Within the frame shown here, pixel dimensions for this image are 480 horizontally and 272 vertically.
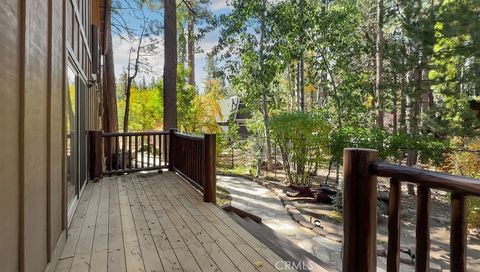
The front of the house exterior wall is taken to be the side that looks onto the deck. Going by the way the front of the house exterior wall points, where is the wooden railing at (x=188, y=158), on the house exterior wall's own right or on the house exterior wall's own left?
on the house exterior wall's own left

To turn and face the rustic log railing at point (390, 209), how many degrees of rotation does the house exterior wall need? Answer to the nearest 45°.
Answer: approximately 45° to its right

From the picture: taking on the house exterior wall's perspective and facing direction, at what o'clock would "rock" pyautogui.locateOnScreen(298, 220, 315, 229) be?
The rock is roughly at 11 o'clock from the house exterior wall.

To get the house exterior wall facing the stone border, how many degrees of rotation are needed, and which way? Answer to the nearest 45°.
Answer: approximately 45° to its left

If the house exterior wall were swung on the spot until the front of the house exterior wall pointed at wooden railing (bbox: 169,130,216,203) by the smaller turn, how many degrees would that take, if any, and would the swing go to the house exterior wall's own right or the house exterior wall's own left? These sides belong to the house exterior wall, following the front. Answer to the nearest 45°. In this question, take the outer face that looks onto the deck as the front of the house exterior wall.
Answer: approximately 45° to the house exterior wall's own left

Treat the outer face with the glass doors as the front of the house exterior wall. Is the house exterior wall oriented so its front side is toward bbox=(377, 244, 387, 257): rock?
yes

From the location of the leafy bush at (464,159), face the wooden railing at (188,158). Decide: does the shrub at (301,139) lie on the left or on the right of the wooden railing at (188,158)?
right

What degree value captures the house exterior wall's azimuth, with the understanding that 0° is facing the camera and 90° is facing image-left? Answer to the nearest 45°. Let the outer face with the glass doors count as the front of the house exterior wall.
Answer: approximately 270°

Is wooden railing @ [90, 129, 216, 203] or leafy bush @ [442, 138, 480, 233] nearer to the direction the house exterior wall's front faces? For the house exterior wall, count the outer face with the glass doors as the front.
the leafy bush

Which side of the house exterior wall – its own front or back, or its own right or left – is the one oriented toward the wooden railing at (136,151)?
left
